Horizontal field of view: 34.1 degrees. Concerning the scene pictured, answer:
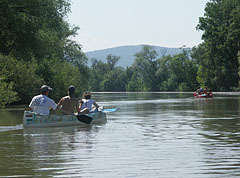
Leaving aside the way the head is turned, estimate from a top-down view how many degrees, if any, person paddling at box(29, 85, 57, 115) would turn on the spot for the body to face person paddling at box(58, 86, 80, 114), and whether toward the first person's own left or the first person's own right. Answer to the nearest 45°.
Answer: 0° — they already face them

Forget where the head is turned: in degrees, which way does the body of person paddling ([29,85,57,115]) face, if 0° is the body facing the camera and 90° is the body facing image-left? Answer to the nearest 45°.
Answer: approximately 225°
